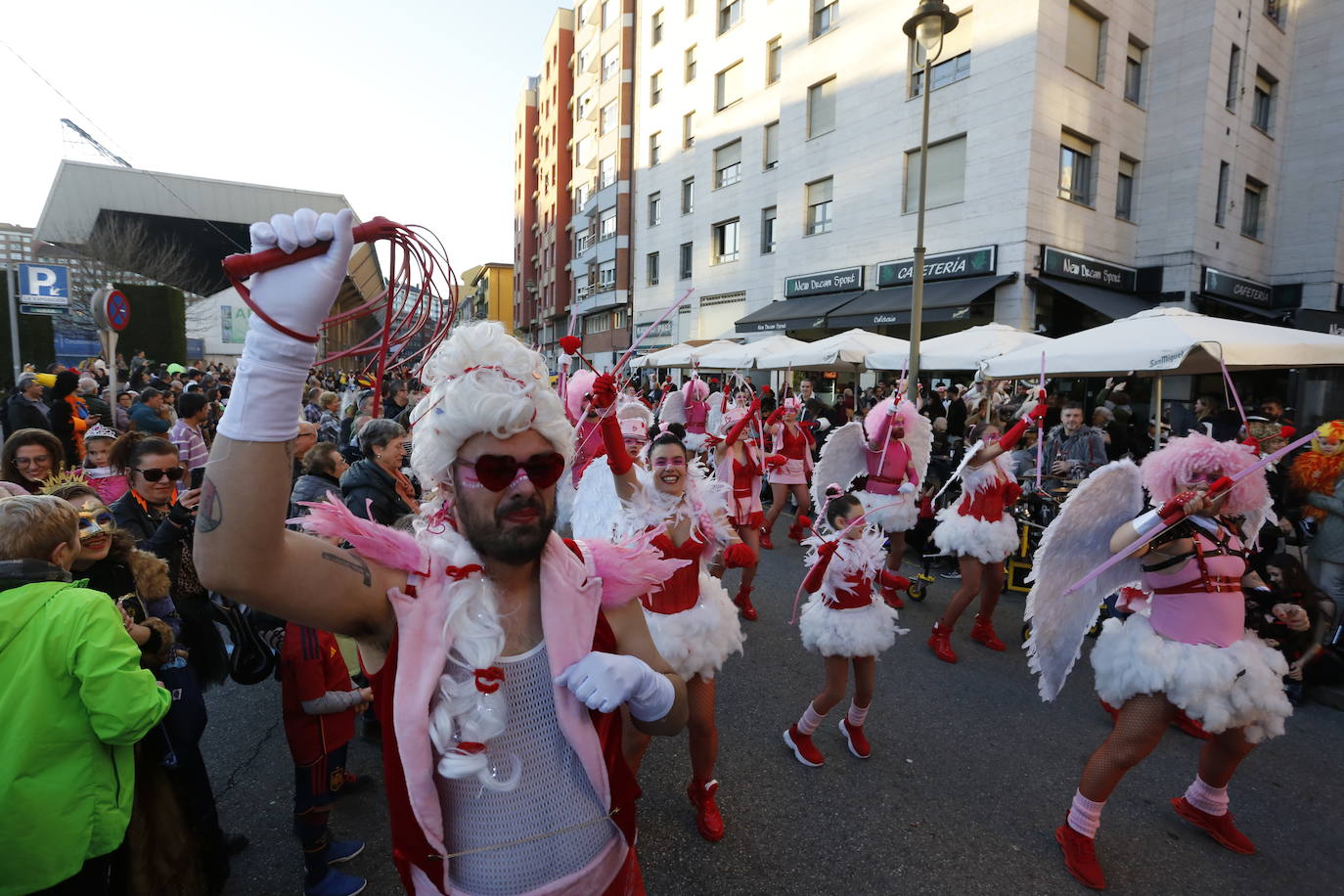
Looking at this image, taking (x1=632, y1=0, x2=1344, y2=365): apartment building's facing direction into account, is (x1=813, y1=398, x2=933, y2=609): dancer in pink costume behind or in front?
in front

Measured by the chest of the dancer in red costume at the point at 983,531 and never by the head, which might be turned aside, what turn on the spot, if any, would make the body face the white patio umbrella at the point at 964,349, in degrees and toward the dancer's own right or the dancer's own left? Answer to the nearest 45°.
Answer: approximately 135° to the dancer's own left

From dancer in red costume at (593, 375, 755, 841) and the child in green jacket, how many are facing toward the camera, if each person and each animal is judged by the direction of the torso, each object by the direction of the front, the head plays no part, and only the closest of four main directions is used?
1

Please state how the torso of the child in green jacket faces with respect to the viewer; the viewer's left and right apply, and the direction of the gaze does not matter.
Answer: facing away from the viewer and to the right of the viewer

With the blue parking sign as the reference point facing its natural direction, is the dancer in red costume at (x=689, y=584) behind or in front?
in front

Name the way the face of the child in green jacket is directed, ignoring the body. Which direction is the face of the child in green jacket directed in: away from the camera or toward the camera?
away from the camera

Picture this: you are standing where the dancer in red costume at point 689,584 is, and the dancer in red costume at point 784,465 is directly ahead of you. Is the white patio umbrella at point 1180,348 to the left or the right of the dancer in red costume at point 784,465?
right

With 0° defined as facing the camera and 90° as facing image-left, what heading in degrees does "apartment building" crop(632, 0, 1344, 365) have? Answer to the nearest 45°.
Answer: approximately 45°
